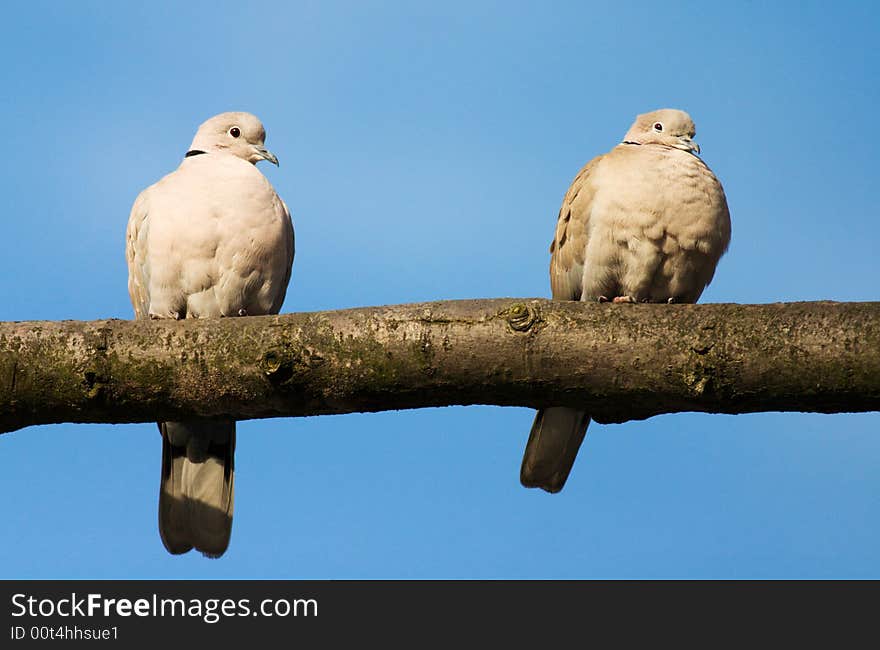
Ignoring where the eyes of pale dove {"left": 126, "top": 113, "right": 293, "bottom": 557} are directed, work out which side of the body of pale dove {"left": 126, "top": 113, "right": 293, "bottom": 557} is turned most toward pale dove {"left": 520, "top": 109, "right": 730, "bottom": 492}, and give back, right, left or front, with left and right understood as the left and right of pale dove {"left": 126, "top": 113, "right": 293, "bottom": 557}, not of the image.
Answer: left

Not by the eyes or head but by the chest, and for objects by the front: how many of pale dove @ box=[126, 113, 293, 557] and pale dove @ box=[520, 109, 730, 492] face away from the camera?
0

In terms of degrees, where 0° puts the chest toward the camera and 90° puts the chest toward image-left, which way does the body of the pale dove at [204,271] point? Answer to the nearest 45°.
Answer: approximately 0°

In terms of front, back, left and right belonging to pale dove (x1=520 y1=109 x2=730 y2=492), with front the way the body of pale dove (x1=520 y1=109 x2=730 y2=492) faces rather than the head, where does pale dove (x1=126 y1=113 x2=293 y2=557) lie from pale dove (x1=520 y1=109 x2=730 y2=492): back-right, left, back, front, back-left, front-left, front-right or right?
back-right

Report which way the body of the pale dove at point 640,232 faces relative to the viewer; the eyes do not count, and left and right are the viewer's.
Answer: facing the viewer and to the right of the viewer
